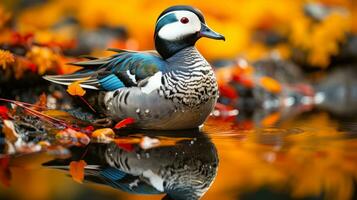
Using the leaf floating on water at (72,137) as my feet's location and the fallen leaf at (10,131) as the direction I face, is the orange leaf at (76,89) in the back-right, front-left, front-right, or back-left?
back-right

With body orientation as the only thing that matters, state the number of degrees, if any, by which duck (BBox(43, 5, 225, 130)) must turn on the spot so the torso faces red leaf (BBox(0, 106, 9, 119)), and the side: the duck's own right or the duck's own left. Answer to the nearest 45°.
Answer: approximately 180°

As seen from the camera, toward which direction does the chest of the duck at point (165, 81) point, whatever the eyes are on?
to the viewer's right

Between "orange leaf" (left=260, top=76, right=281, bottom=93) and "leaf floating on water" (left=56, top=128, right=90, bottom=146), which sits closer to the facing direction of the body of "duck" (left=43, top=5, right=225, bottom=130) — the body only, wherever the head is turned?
the orange leaf

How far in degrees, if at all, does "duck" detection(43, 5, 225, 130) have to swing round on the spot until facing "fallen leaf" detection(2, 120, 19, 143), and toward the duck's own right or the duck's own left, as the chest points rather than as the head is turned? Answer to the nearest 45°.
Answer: approximately 135° to the duck's own right

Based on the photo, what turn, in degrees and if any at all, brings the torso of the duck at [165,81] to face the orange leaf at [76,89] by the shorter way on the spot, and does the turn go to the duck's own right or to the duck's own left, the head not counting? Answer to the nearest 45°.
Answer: approximately 180°

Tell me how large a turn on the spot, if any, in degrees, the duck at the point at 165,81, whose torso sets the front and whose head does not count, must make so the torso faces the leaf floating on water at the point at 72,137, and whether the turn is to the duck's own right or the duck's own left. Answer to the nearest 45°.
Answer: approximately 135° to the duck's own right
